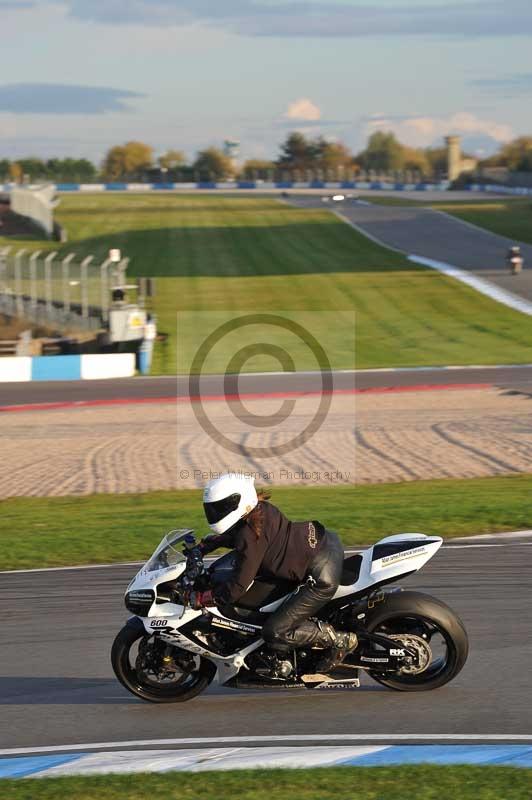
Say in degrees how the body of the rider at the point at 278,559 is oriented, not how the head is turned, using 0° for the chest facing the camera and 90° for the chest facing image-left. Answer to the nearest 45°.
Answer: approximately 90°

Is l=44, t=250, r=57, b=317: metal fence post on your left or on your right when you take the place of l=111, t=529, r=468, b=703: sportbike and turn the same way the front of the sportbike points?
on your right

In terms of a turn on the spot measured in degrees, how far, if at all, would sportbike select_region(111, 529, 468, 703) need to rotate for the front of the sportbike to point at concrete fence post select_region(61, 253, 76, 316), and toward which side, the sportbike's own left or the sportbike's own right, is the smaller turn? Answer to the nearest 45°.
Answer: approximately 90° to the sportbike's own right

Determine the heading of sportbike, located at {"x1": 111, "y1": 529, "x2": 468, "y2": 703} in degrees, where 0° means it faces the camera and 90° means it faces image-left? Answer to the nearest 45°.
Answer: approximately 90°

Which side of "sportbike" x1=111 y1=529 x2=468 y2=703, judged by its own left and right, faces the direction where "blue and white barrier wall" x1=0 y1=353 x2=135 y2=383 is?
right

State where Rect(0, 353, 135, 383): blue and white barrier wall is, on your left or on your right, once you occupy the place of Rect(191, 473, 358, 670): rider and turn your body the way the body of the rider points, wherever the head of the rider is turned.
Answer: on your right

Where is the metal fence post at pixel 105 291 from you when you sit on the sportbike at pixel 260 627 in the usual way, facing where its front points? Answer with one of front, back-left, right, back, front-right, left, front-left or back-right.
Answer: right
